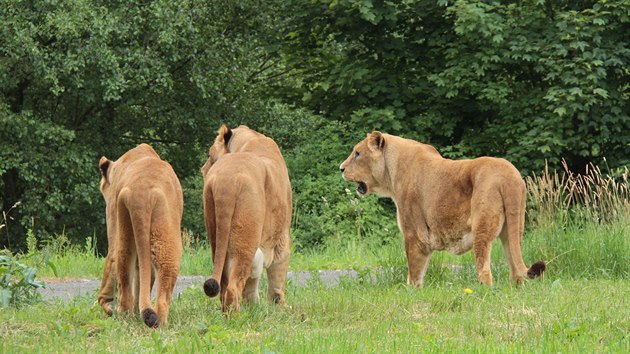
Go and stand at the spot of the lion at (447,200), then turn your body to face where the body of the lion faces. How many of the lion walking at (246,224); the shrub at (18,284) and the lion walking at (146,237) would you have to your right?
0

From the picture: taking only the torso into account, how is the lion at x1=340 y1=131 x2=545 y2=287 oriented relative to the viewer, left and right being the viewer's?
facing away from the viewer and to the left of the viewer

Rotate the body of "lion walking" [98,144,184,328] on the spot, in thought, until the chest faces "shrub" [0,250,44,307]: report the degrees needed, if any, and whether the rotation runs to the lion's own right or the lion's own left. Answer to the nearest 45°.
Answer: approximately 45° to the lion's own left

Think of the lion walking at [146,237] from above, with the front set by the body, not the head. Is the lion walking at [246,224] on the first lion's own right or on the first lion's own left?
on the first lion's own right

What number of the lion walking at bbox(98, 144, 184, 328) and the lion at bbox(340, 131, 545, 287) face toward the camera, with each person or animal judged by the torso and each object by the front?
0

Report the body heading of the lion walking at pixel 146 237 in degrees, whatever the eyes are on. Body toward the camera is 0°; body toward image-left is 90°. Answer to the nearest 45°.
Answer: approximately 180°
